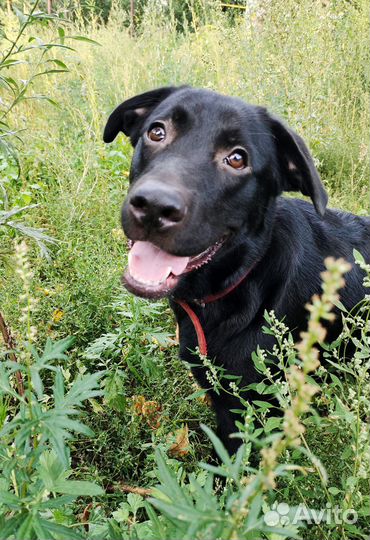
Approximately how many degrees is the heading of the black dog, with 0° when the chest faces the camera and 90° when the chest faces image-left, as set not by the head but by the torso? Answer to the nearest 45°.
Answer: approximately 45°
